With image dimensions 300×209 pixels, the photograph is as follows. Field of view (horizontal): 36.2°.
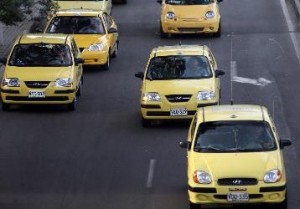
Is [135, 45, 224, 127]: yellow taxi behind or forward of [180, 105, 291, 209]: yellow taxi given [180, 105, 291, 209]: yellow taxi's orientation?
behind

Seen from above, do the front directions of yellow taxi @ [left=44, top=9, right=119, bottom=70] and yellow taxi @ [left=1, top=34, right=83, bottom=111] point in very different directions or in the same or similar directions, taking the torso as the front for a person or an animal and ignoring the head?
same or similar directions

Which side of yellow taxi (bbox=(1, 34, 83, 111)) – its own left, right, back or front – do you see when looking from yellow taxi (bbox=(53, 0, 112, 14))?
back

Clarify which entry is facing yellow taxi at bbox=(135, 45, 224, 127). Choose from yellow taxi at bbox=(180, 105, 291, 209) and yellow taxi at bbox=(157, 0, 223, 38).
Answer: yellow taxi at bbox=(157, 0, 223, 38)

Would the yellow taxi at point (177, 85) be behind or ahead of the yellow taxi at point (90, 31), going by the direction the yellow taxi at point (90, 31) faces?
ahead

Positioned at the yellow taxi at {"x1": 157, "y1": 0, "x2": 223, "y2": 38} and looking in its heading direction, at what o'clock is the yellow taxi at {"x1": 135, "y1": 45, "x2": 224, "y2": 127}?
the yellow taxi at {"x1": 135, "y1": 45, "x2": 224, "y2": 127} is roughly at 12 o'clock from the yellow taxi at {"x1": 157, "y1": 0, "x2": 223, "y2": 38}.

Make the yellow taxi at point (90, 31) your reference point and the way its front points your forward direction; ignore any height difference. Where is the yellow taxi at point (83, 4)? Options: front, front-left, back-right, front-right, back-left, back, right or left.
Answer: back

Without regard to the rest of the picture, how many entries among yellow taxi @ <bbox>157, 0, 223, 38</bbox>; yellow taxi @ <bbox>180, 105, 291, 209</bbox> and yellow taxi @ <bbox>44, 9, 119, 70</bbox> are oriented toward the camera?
3

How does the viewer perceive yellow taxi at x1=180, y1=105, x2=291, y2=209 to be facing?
facing the viewer

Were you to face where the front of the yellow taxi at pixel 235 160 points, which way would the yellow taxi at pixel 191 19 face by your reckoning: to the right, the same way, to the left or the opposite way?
the same way

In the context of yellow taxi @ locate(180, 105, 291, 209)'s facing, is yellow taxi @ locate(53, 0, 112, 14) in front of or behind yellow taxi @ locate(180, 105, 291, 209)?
behind

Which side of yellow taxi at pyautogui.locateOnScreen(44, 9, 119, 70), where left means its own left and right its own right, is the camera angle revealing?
front
